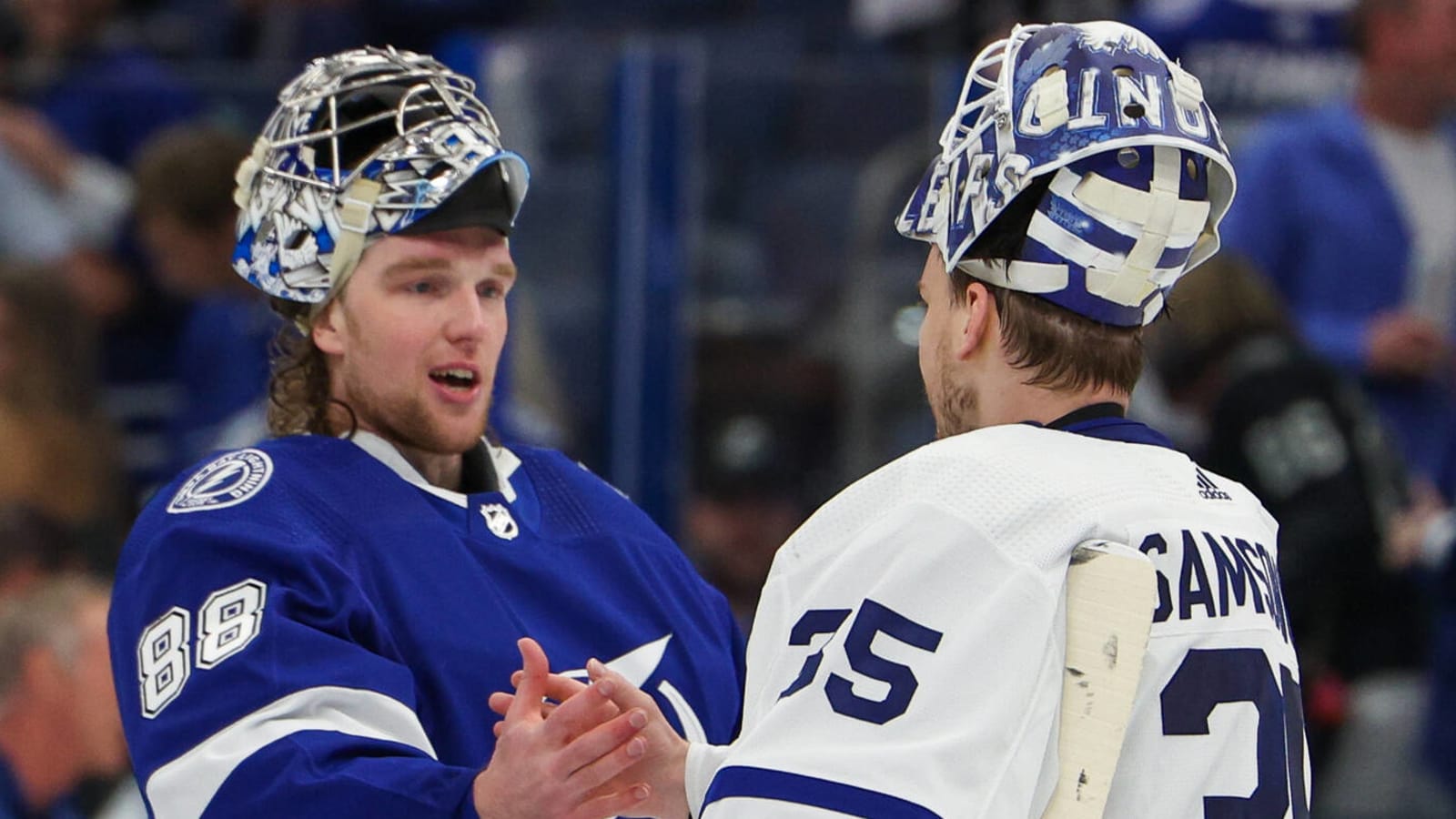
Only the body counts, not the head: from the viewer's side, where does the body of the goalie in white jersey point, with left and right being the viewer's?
facing away from the viewer and to the left of the viewer

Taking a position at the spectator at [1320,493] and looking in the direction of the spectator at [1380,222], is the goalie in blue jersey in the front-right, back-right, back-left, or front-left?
back-left

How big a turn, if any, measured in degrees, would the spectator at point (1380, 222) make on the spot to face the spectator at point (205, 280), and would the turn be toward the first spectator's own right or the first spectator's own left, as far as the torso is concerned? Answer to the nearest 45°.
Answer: approximately 90° to the first spectator's own right

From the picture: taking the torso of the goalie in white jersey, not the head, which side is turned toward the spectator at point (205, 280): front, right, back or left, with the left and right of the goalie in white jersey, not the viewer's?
front

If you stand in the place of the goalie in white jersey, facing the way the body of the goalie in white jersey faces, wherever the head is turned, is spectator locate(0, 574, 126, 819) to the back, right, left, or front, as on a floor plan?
front

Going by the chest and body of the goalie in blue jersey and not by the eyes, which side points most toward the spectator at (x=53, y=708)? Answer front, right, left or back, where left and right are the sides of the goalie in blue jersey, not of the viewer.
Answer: back

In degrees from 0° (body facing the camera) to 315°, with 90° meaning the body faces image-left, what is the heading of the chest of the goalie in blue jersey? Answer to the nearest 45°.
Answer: approximately 315°

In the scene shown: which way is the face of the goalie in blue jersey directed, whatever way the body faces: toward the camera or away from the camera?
toward the camera

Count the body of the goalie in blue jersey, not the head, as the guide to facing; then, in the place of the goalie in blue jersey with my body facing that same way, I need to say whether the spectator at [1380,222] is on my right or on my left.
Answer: on my left

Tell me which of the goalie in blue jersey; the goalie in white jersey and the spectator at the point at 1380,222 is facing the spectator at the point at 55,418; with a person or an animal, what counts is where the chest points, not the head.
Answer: the goalie in white jersey

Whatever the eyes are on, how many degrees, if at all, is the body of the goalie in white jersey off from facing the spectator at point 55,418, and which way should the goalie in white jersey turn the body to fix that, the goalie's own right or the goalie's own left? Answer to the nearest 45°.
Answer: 0° — they already face them

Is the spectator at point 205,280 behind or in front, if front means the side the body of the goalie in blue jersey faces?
behind

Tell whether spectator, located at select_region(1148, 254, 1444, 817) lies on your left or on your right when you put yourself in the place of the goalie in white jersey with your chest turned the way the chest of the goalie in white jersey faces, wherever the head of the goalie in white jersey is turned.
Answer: on your right

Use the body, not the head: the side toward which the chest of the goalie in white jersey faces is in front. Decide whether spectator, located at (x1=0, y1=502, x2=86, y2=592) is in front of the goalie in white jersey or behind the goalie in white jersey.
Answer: in front

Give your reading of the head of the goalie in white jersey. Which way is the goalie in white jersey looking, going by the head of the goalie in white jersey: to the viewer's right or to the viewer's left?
to the viewer's left

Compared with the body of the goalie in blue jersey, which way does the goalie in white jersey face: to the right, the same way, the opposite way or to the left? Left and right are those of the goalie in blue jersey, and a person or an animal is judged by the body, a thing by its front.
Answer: the opposite way
